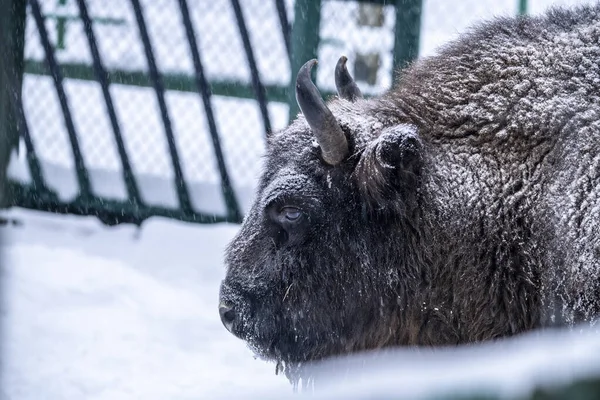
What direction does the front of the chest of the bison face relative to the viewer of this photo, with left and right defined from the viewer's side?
facing to the left of the viewer

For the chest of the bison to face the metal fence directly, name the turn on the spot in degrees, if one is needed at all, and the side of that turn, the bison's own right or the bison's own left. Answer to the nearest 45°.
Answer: approximately 45° to the bison's own right
